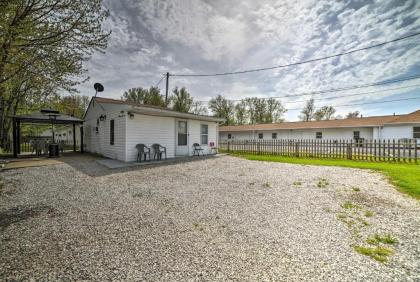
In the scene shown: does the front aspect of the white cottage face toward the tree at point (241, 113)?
no

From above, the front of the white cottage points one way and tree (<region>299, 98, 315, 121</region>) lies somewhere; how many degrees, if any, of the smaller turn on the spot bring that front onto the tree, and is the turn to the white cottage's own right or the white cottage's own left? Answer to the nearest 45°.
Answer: approximately 90° to the white cottage's own left

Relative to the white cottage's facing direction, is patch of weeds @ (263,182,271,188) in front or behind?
in front

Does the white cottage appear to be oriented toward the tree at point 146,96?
no

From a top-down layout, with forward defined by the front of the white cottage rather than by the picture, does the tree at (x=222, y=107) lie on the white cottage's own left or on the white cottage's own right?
on the white cottage's own left

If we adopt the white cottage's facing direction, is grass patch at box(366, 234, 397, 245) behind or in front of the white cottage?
in front

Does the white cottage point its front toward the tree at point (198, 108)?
no

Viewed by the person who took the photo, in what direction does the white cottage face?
facing the viewer and to the right of the viewer

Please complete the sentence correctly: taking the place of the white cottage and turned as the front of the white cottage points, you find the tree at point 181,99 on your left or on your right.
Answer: on your left
